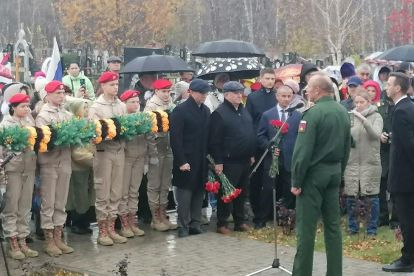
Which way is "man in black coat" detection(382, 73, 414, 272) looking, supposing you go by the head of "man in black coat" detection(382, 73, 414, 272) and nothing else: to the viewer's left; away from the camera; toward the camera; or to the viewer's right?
to the viewer's left

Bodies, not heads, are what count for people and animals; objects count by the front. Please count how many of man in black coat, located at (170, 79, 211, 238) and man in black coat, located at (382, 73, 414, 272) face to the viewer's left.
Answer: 1

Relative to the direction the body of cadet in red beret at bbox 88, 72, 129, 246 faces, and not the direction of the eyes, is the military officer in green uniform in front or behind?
in front

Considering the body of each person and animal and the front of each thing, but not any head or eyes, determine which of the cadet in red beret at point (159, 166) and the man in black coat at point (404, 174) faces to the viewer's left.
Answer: the man in black coat

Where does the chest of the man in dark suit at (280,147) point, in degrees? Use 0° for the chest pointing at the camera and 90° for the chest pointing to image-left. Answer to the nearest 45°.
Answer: approximately 0°

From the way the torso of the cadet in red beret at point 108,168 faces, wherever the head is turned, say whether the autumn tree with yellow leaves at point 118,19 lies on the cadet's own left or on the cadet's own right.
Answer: on the cadet's own left

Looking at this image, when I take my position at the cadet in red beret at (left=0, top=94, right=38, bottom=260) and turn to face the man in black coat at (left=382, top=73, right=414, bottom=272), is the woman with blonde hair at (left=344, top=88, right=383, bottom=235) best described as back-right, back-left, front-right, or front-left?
front-left

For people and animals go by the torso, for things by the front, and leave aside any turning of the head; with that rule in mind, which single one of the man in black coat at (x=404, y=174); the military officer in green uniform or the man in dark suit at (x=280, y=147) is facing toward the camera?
the man in dark suit

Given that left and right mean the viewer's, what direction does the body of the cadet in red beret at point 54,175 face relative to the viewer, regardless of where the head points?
facing the viewer and to the right of the viewer

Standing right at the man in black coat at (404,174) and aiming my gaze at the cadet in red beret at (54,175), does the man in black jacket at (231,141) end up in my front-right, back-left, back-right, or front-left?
front-right

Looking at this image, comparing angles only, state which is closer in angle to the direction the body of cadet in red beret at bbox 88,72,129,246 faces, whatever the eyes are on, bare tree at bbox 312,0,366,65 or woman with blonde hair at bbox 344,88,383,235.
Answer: the woman with blonde hair
